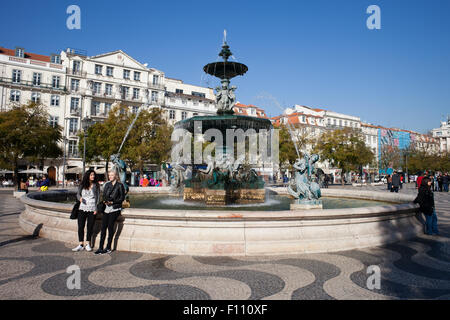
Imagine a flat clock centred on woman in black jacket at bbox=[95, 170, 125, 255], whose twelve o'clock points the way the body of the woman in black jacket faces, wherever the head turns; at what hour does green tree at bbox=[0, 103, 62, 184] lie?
The green tree is roughly at 4 o'clock from the woman in black jacket.

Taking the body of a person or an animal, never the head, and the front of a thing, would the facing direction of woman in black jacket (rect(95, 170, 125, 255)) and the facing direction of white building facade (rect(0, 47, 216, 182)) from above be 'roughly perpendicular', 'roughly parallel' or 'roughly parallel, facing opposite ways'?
roughly perpendicular

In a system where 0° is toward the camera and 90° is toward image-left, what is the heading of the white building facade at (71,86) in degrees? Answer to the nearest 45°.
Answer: approximately 315°

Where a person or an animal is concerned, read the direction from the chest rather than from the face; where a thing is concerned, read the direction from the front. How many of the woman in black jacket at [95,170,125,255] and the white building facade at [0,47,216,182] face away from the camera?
0

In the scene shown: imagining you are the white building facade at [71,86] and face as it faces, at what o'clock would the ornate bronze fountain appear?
The ornate bronze fountain is roughly at 1 o'clock from the white building facade.

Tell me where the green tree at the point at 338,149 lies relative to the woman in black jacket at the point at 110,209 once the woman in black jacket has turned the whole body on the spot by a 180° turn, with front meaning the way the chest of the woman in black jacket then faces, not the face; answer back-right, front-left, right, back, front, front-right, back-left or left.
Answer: front

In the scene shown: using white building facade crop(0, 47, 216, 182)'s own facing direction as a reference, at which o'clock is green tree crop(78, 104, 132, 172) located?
The green tree is roughly at 1 o'clock from the white building facade.

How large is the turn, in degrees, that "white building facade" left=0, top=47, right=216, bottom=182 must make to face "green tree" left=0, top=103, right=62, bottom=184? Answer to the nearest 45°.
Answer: approximately 45° to its right

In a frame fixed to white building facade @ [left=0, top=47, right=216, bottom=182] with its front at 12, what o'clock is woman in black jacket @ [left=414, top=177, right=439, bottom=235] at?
The woman in black jacket is roughly at 1 o'clock from the white building facade.

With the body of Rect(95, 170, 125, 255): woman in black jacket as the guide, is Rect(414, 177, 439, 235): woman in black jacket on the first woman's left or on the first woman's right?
on the first woman's left

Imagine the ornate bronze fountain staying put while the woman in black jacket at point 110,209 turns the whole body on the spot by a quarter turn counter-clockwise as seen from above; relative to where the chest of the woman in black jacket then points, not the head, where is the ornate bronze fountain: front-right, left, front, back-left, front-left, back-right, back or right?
left

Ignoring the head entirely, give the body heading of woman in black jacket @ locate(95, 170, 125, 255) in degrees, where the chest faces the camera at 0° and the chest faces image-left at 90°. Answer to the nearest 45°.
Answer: approximately 45°
